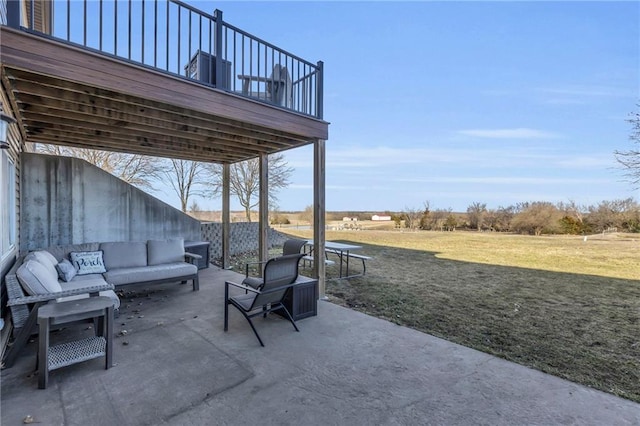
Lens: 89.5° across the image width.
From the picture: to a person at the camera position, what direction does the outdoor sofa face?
facing the viewer and to the right of the viewer

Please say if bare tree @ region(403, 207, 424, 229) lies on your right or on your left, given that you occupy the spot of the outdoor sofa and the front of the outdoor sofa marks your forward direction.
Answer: on your left

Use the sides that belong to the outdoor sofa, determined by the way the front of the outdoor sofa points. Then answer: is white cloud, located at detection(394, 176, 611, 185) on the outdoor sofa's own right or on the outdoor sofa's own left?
on the outdoor sofa's own left

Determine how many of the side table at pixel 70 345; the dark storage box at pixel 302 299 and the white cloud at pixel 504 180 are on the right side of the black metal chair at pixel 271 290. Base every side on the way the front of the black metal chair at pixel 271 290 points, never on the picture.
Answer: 2

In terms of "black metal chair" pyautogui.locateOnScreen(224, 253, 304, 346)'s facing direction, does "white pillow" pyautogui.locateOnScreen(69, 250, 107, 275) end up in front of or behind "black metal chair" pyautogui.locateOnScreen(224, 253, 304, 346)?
in front

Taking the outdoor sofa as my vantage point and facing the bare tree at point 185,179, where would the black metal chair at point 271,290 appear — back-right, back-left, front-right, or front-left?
back-right

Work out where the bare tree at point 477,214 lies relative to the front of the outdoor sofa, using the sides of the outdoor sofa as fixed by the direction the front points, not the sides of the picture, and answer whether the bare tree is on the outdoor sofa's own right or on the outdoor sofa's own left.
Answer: on the outdoor sofa's own left

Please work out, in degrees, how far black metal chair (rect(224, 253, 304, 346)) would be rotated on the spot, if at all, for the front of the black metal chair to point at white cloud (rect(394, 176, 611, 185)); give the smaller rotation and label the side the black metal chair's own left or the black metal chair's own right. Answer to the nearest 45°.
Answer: approximately 90° to the black metal chair's own right

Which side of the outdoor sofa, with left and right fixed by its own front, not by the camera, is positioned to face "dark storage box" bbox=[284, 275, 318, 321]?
front
